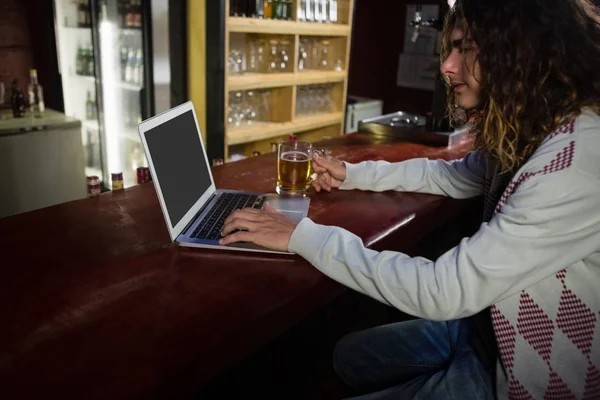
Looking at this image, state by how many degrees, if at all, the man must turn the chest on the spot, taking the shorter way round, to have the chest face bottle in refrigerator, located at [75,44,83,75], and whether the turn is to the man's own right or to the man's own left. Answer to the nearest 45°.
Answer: approximately 45° to the man's own right

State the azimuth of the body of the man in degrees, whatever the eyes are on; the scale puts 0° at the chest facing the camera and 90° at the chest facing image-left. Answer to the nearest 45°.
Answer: approximately 90°

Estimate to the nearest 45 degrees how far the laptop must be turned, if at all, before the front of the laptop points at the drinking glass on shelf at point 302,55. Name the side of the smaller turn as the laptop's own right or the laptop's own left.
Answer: approximately 90° to the laptop's own left

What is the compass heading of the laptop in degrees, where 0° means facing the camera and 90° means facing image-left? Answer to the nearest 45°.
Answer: approximately 270°

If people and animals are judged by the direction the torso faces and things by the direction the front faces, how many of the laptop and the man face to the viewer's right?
1

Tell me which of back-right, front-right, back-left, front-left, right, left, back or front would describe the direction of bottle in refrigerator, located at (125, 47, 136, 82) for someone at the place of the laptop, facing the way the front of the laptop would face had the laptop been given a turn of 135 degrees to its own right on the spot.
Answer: back-right

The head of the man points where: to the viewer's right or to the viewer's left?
to the viewer's left

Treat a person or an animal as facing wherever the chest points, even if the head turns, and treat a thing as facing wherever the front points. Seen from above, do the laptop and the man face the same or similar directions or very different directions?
very different directions

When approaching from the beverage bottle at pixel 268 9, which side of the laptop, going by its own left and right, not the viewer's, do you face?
left

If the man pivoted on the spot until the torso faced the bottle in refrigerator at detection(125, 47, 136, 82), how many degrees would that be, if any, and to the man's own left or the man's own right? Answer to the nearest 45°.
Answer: approximately 45° to the man's own right

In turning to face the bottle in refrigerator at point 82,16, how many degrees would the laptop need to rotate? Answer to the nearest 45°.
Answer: approximately 90° to its left
